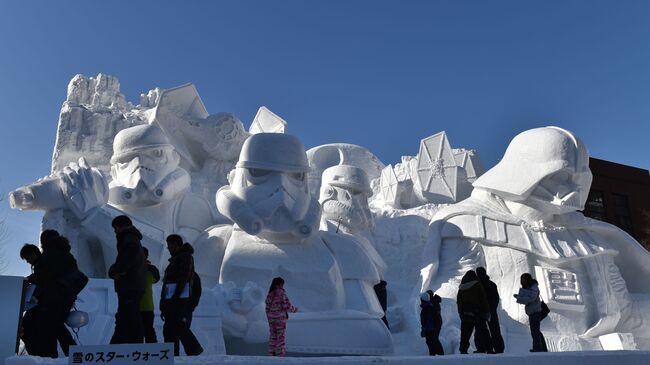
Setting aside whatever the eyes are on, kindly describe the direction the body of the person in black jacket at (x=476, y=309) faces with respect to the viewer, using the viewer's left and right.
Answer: facing away from the viewer

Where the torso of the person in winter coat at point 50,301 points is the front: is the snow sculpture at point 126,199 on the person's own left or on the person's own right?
on the person's own right

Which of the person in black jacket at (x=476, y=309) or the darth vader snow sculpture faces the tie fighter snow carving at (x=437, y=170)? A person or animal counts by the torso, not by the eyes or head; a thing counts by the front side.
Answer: the person in black jacket
